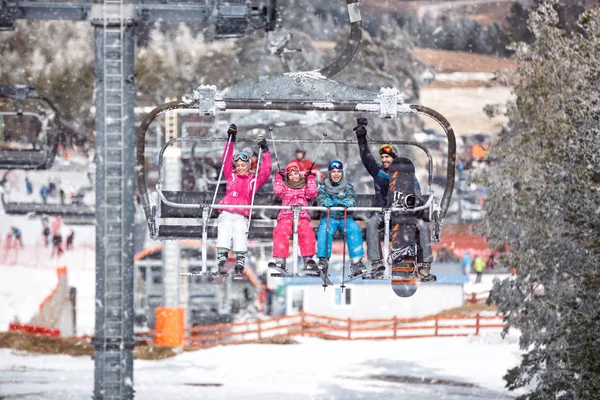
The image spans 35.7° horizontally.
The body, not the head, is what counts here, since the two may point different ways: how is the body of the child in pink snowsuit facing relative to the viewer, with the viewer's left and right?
facing the viewer

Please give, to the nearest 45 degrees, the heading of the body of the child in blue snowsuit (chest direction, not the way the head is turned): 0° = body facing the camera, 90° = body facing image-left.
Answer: approximately 0°

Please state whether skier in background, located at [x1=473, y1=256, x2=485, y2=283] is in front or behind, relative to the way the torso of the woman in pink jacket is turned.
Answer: behind

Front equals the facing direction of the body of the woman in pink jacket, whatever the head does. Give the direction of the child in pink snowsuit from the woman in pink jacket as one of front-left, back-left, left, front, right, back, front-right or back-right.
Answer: left

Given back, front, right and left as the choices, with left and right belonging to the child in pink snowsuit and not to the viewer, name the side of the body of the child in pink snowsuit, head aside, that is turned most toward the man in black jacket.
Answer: left

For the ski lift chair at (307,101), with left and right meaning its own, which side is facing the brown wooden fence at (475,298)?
back

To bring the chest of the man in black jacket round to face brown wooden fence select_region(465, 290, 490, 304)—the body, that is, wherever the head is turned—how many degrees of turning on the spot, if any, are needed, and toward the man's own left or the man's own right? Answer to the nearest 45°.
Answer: approximately 180°

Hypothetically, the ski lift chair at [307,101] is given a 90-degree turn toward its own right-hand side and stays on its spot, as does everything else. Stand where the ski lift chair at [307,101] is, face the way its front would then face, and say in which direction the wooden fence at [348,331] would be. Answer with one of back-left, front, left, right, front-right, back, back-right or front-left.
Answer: right

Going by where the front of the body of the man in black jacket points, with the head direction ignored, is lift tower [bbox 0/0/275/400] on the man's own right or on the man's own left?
on the man's own right

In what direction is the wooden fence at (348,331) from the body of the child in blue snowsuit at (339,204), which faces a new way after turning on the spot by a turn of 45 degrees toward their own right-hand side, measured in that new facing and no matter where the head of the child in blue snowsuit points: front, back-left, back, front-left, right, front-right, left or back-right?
back-right

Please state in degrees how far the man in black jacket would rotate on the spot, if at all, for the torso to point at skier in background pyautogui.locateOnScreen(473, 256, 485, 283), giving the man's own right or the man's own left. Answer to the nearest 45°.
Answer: approximately 180°

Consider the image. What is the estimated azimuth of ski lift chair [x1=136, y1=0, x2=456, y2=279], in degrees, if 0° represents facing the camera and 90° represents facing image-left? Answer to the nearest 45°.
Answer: approximately 0°

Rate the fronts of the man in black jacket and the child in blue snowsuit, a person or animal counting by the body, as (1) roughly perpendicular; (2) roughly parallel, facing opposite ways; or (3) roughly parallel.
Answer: roughly parallel
